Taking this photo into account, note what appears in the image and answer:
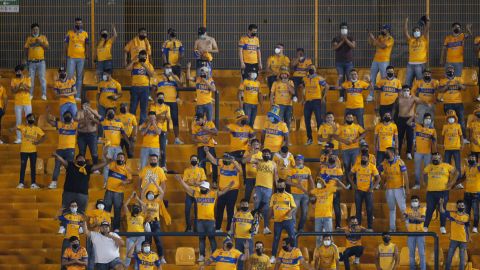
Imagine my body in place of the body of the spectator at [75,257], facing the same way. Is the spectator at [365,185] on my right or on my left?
on my left

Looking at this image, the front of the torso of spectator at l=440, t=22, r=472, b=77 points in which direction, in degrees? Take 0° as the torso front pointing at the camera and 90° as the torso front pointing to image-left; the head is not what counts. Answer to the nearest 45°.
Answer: approximately 0°
